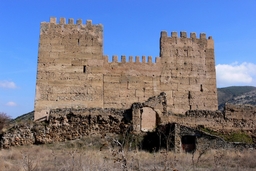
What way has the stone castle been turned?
toward the camera

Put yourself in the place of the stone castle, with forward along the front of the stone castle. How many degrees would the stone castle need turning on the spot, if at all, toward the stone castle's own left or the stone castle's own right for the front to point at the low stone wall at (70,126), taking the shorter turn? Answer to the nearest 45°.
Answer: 0° — it already faces it
